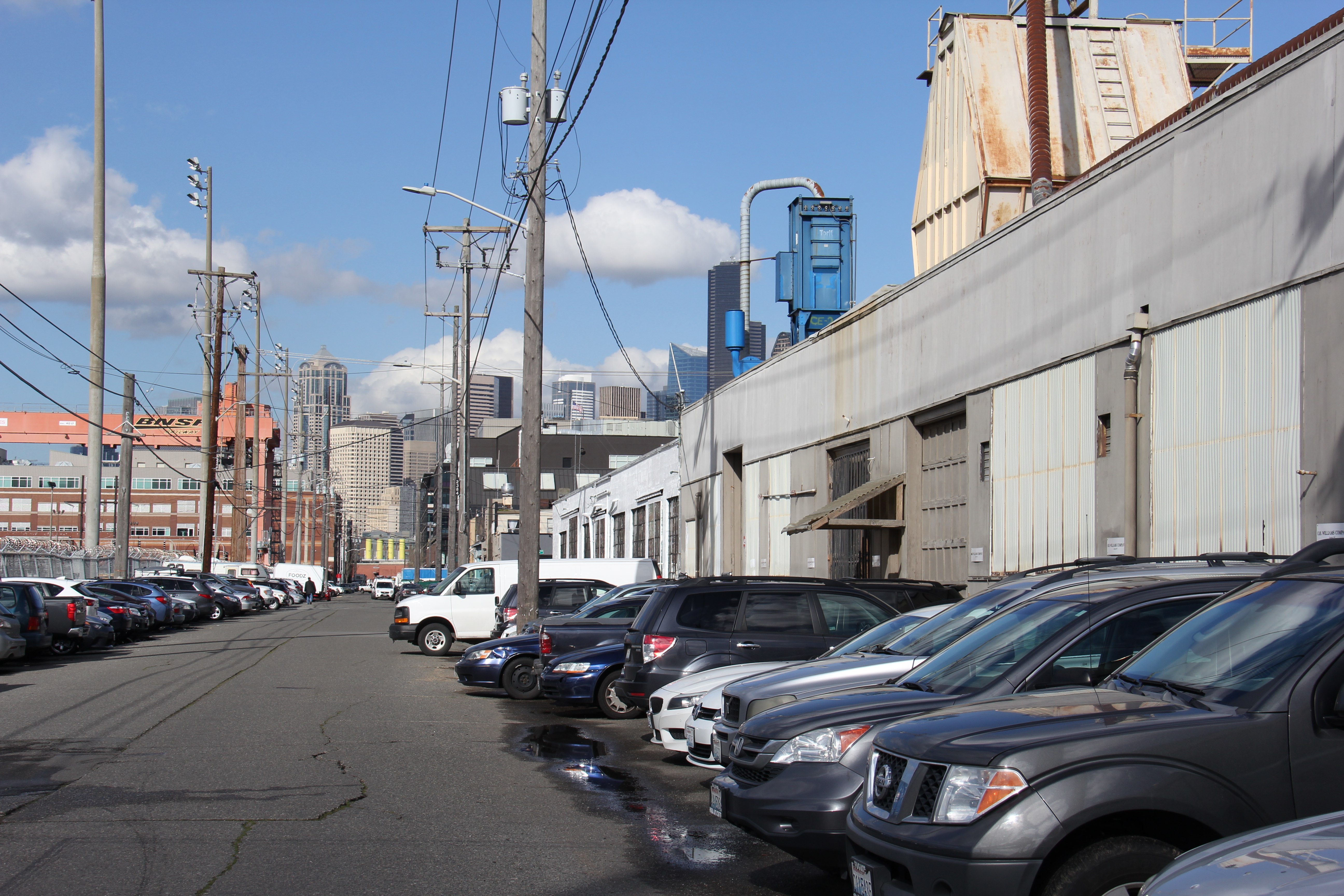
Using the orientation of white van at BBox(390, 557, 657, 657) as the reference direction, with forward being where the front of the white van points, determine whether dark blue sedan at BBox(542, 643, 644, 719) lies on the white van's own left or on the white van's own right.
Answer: on the white van's own left

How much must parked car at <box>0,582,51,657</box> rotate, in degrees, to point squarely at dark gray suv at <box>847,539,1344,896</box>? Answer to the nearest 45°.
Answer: approximately 135° to its left

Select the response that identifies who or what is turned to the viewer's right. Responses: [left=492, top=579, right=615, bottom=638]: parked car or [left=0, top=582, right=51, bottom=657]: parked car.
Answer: [left=492, top=579, right=615, bottom=638]: parked car

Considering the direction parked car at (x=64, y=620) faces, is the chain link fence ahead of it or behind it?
ahead

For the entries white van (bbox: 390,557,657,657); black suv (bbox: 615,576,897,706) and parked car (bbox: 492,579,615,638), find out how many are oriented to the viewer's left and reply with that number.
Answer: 1

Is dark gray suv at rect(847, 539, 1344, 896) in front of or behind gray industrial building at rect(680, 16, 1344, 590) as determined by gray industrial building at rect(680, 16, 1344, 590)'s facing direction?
in front

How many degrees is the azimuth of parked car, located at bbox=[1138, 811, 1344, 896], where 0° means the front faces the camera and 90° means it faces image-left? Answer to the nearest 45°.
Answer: approximately 45°

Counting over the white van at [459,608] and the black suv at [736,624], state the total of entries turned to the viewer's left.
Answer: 1

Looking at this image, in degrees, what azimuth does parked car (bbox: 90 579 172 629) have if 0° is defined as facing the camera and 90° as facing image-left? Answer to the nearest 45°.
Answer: approximately 135°

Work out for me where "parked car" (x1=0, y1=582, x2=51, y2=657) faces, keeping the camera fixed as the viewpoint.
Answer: facing away from the viewer and to the left of the viewer

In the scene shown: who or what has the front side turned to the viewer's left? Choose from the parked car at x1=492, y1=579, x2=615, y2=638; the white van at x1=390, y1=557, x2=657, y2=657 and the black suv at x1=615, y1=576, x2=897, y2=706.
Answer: the white van

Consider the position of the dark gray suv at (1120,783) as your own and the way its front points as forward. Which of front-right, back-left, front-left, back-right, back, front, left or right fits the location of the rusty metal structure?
back-right
